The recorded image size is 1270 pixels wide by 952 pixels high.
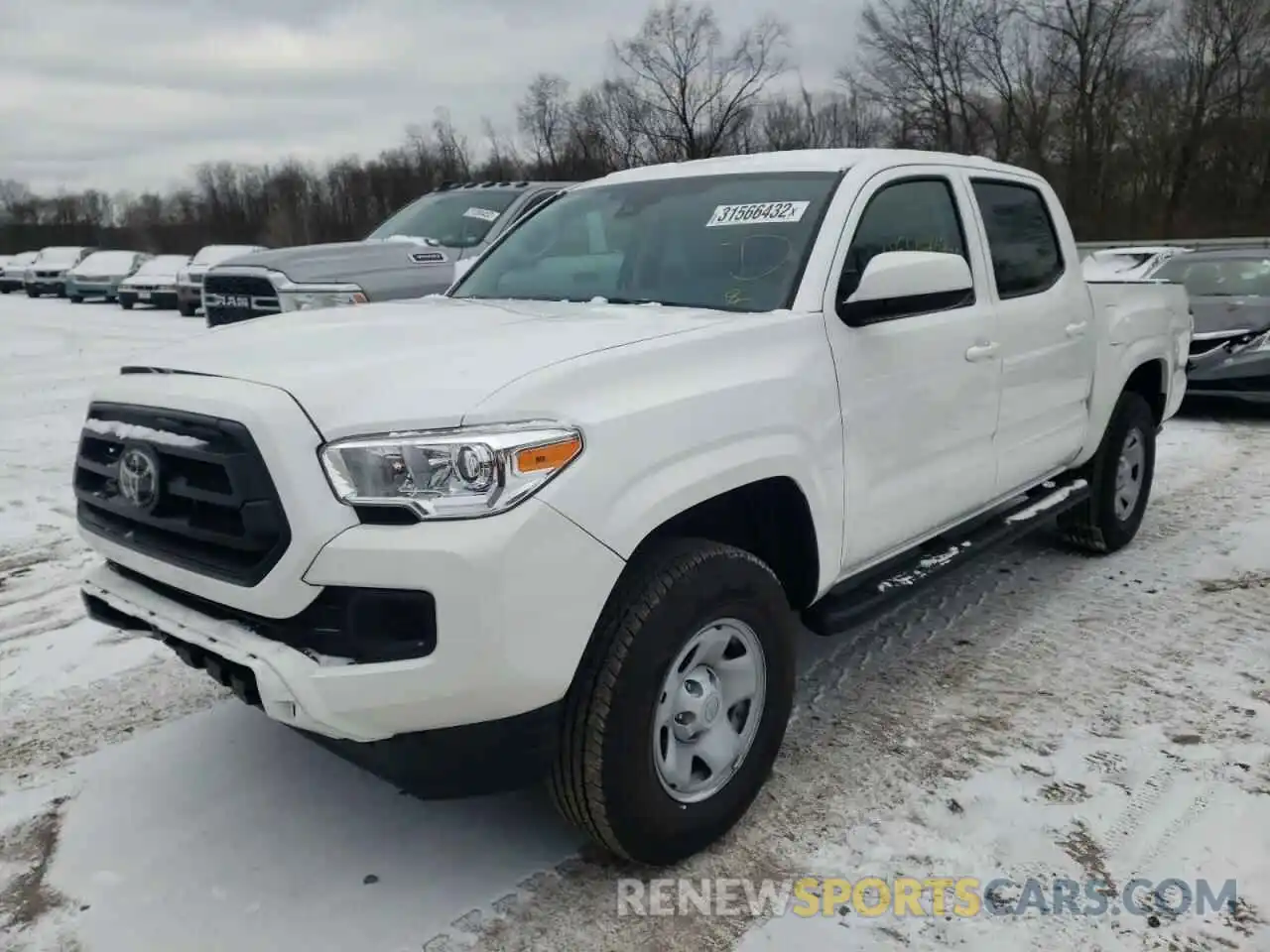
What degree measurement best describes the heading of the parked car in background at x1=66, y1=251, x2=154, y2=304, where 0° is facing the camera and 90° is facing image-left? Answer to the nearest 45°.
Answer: approximately 45°

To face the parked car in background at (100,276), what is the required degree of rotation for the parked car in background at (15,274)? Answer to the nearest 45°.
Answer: approximately 45° to its left

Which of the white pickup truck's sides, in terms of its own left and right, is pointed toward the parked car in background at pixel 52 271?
right

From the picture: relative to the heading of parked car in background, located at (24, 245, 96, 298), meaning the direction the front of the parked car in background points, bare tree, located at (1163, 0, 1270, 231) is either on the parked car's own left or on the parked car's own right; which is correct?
on the parked car's own left

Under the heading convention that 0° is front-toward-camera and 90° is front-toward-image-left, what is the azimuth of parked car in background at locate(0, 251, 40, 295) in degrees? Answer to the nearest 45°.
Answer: approximately 45°

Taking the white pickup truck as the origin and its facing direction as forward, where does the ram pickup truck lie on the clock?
The ram pickup truck is roughly at 4 o'clock from the white pickup truck.

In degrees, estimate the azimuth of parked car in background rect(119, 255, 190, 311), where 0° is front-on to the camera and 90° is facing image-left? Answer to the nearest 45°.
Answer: approximately 45°

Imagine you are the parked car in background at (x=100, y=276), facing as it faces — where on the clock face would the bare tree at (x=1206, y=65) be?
The bare tree is roughly at 8 o'clock from the parked car in background.

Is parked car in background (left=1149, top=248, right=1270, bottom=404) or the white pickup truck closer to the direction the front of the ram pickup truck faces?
the white pickup truck

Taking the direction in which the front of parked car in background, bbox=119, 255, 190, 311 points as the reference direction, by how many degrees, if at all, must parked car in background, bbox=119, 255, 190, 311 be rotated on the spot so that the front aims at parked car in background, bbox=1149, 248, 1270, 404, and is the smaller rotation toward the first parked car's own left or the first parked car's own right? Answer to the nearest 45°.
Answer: approximately 90° to the first parked car's own left

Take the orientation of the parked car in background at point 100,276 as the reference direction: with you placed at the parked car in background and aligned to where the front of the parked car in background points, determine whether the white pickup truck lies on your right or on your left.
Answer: on your left

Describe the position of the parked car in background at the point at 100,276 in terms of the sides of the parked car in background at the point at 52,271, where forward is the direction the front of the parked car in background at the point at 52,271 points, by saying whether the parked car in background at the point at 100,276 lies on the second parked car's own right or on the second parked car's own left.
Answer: on the second parked car's own left

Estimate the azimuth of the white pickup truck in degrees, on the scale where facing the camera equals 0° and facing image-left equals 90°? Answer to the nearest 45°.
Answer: approximately 45°

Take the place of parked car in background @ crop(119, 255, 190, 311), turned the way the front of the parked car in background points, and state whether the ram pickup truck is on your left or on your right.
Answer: on your left

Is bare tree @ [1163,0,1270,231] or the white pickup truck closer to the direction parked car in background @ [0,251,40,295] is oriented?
the white pickup truck
